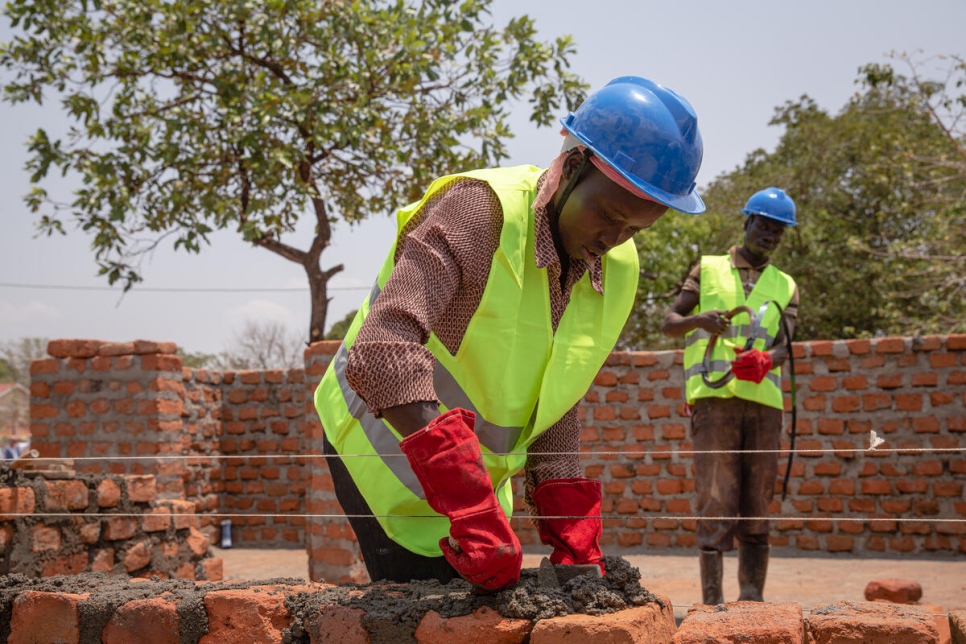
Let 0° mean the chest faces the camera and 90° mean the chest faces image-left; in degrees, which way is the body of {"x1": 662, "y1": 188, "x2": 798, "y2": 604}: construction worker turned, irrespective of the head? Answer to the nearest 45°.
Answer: approximately 0°

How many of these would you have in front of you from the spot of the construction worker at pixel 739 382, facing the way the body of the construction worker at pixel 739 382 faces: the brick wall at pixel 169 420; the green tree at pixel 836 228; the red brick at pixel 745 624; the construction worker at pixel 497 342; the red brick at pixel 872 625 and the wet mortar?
4

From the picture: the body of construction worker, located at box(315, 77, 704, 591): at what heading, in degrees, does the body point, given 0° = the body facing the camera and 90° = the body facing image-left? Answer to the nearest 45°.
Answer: approximately 315°

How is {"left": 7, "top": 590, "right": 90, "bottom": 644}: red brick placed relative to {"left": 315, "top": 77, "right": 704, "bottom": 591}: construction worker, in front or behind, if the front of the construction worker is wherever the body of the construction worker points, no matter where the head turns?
behind

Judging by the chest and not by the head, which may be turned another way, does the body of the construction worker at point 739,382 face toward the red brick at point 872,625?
yes

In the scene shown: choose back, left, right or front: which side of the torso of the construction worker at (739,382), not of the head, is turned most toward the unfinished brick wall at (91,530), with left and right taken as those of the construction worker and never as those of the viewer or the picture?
right

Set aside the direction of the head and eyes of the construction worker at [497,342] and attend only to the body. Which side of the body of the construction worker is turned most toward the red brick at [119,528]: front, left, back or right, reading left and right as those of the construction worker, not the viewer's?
back

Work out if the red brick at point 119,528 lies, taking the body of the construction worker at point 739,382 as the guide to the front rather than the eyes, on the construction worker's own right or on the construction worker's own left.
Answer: on the construction worker's own right

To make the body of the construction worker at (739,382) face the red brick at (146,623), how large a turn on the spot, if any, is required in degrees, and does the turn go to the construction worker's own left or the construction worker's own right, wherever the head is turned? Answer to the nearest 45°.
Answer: approximately 45° to the construction worker's own right

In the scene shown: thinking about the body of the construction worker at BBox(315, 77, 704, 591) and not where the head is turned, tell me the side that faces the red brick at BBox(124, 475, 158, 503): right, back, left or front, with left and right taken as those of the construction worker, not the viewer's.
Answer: back
